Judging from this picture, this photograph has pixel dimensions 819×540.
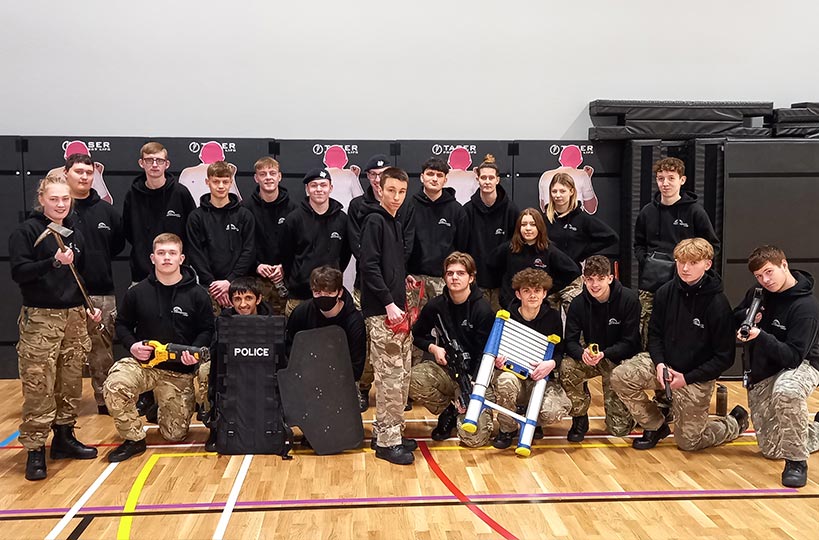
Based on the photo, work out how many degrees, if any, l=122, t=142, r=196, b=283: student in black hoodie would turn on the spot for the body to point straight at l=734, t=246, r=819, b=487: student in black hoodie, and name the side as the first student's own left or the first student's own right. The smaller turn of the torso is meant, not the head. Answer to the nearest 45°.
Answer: approximately 45° to the first student's own left

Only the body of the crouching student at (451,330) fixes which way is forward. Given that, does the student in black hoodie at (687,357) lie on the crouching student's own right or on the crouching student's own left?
on the crouching student's own left

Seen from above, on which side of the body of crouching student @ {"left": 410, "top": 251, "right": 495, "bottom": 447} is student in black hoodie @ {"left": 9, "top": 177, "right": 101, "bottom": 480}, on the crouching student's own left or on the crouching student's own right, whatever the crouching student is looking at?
on the crouching student's own right
